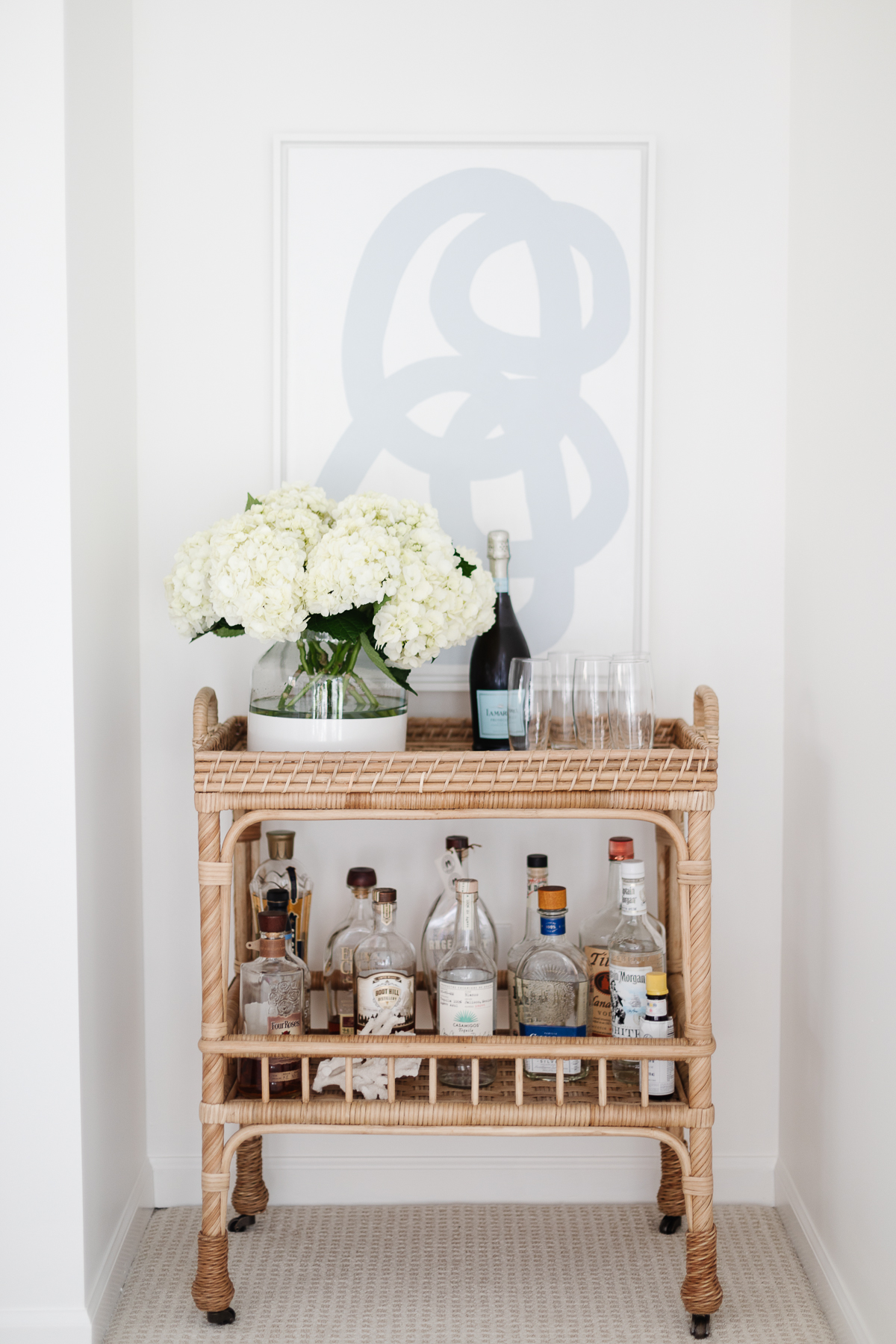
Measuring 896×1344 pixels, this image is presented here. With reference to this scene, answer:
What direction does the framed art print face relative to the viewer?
toward the camera
